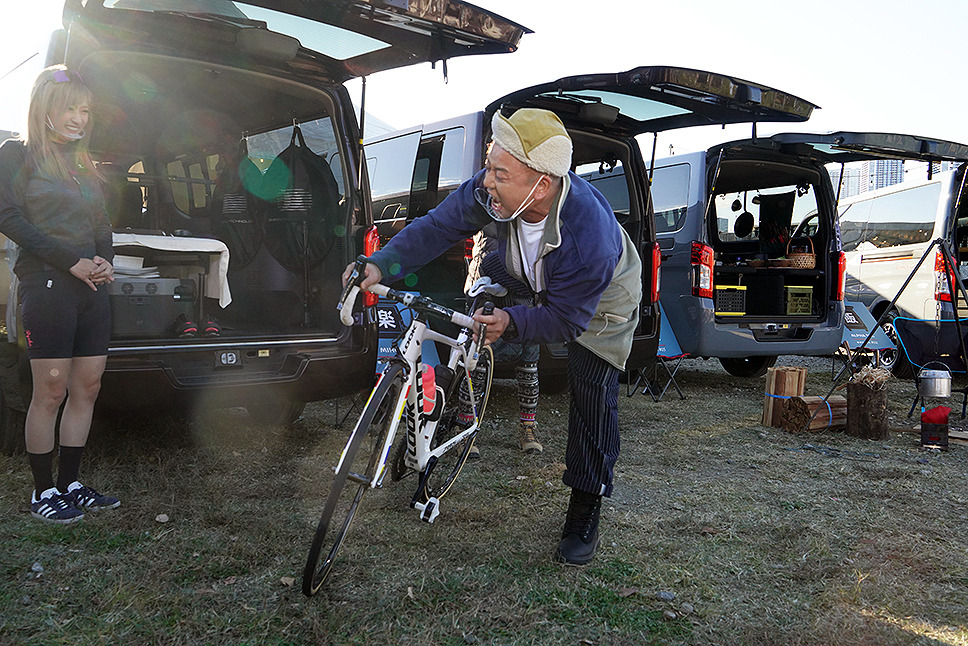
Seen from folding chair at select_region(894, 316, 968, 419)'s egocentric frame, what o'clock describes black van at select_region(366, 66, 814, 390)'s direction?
The black van is roughly at 3 o'clock from the folding chair.

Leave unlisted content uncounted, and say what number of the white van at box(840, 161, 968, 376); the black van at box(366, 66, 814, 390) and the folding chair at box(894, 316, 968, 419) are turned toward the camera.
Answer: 1

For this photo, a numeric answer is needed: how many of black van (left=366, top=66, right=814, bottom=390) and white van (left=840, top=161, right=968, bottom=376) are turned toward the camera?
0

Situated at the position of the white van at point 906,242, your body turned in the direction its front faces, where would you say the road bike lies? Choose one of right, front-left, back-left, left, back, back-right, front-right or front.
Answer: back-left

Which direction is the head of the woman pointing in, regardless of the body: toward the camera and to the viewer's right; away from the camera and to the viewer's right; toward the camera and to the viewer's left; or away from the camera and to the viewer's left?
toward the camera and to the viewer's right

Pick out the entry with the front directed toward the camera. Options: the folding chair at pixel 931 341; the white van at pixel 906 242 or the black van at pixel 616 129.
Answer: the folding chair

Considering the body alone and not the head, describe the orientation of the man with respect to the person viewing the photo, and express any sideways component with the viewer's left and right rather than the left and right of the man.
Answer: facing the viewer and to the left of the viewer

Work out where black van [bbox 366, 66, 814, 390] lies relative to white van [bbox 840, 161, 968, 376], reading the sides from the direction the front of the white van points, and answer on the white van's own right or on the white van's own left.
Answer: on the white van's own left

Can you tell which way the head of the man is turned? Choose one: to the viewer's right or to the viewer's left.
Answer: to the viewer's left

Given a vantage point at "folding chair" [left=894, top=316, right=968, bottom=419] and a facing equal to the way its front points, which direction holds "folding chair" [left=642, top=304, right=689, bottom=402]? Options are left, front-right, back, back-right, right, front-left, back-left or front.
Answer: front-right

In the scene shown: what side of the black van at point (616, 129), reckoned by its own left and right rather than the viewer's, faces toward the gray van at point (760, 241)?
right

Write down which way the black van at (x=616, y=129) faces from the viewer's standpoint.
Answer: facing away from the viewer and to the left of the viewer

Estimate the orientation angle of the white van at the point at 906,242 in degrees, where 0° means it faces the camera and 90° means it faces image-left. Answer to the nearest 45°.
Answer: approximately 135°

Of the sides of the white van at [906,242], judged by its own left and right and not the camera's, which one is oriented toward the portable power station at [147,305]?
left
